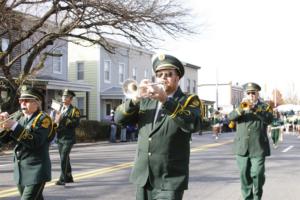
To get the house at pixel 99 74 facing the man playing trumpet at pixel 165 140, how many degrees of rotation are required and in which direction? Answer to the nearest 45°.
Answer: approximately 45° to its right

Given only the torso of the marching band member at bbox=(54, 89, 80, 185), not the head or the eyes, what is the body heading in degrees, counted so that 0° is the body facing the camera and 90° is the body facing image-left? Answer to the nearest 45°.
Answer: approximately 45°

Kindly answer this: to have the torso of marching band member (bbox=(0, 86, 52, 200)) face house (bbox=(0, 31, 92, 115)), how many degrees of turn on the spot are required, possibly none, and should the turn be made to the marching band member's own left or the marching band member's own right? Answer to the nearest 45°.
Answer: approximately 135° to the marching band member's own right

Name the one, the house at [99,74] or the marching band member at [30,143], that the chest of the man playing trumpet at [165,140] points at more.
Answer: the marching band member

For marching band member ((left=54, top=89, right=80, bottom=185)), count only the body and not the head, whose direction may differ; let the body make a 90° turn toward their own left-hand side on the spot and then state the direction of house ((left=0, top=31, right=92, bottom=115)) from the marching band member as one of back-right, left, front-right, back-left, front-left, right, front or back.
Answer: back-left

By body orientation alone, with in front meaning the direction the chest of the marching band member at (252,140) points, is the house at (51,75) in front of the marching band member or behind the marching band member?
behind

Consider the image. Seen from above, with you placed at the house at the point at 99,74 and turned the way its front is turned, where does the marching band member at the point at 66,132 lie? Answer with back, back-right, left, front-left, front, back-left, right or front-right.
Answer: front-right

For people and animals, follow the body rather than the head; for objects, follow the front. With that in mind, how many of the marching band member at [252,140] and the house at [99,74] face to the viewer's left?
0
